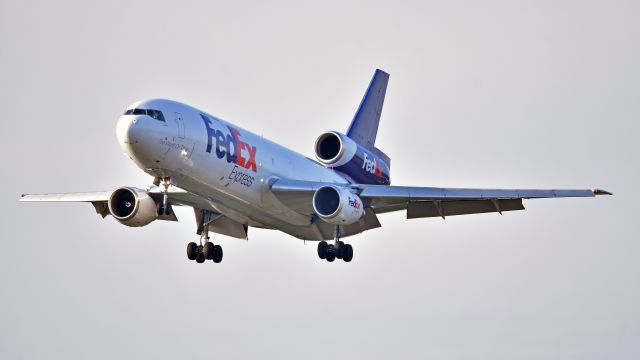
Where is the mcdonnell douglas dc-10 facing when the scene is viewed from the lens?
facing the viewer and to the left of the viewer
